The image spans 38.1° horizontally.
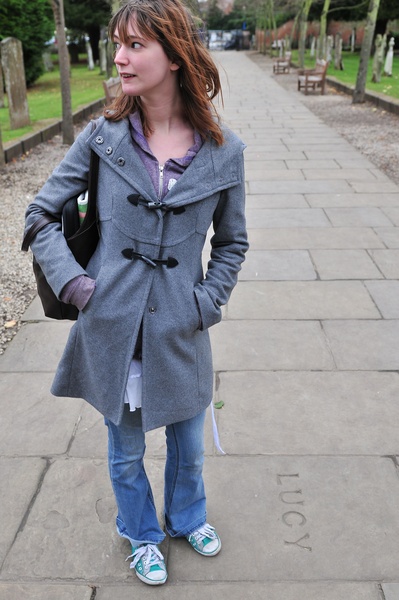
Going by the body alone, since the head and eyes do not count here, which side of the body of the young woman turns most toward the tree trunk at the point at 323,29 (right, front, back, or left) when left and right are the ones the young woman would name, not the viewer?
back

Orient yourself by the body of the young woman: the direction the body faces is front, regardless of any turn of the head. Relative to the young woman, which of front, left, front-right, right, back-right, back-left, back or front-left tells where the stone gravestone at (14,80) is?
back

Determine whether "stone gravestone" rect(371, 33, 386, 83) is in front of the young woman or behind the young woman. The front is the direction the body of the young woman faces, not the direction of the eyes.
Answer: behind

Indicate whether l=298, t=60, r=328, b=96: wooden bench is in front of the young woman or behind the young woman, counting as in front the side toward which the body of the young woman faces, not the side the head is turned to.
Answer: behind

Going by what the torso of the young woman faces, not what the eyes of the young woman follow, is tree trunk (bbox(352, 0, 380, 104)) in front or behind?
behind

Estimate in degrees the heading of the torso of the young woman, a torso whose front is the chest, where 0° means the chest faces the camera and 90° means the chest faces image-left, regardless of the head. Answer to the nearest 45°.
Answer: approximately 0°
